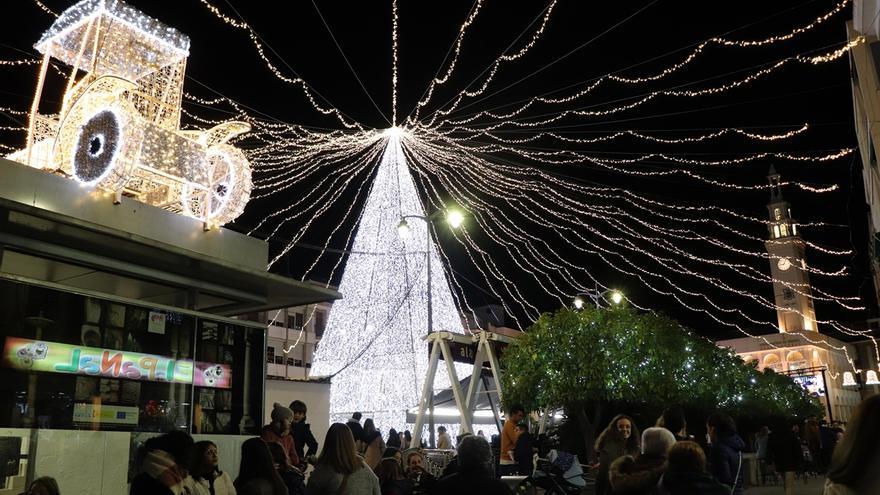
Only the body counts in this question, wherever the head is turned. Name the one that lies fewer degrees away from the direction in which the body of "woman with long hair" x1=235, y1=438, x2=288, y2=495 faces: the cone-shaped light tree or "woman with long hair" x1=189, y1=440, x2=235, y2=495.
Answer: the cone-shaped light tree

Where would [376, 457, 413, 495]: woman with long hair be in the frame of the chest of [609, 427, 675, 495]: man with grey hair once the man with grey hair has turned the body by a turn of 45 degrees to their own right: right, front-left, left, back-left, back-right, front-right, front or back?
back-left

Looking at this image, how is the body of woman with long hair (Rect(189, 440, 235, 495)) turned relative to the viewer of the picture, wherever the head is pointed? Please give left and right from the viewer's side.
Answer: facing the viewer and to the right of the viewer

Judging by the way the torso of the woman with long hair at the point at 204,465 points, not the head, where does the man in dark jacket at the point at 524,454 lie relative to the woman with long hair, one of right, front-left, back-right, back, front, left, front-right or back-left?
left

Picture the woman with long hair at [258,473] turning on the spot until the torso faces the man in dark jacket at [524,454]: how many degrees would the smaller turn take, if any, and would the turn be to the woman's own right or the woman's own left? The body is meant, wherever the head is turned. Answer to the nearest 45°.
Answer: approximately 45° to the woman's own right

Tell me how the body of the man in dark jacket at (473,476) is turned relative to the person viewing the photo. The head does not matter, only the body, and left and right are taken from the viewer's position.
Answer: facing away from the viewer

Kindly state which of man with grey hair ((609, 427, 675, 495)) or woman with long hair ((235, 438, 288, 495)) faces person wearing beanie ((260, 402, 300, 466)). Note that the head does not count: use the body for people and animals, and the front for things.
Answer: the woman with long hair

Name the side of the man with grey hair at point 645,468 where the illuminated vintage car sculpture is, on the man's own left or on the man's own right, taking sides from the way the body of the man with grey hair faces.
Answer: on the man's own left

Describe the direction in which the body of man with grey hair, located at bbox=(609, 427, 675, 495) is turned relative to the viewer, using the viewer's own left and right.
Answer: facing away from the viewer and to the right of the viewer

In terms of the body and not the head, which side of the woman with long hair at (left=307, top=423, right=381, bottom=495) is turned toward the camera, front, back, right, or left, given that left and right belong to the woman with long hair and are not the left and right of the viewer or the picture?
back

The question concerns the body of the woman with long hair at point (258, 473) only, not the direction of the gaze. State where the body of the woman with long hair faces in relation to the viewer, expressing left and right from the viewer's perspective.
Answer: facing away from the viewer

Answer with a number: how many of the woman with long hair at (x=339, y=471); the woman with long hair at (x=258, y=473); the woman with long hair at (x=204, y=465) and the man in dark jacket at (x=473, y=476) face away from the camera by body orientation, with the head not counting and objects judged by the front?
3

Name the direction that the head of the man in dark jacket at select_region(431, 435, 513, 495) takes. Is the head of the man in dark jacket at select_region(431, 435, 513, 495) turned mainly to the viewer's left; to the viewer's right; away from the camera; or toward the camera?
away from the camera

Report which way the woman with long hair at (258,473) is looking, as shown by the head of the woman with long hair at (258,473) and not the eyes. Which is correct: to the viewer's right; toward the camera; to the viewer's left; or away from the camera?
away from the camera

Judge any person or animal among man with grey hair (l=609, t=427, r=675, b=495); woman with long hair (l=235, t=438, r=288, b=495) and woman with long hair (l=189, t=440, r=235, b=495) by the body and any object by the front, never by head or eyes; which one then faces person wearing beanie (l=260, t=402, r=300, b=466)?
woman with long hair (l=235, t=438, r=288, b=495)
